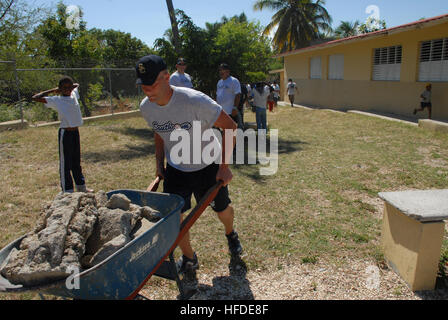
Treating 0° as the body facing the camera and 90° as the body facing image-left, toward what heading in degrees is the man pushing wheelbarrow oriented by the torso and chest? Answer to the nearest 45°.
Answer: approximately 45°

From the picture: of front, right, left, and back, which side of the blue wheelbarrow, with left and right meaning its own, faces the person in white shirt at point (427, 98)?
back

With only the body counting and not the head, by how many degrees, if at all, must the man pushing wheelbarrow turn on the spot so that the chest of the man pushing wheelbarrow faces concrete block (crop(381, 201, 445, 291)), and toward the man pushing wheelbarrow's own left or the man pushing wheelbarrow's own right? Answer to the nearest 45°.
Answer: approximately 135° to the man pushing wheelbarrow's own left

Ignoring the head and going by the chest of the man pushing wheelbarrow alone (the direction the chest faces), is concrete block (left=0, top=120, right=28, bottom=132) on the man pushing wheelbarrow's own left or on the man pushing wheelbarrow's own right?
on the man pushing wheelbarrow's own right

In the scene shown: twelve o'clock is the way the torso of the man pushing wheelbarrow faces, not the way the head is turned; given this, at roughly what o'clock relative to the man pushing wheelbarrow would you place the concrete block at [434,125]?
The concrete block is roughly at 6 o'clock from the man pushing wheelbarrow.

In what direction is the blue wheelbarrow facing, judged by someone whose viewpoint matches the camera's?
facing the viewer and to the left of the viewer

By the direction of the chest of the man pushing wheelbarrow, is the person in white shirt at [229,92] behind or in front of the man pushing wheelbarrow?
behind

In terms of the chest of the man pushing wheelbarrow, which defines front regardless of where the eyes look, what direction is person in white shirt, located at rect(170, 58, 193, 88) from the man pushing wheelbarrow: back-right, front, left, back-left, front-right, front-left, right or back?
back-right

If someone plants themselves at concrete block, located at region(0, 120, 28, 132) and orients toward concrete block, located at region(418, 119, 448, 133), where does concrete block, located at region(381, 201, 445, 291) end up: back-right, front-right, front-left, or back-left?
front-right

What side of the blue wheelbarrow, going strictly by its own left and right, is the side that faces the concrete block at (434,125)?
back

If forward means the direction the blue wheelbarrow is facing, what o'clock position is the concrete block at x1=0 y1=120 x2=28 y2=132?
The concrete block is roughly at 4 o'clock from the blue wheelbarrow.

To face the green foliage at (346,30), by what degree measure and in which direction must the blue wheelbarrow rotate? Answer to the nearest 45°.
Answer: approximately 180°
